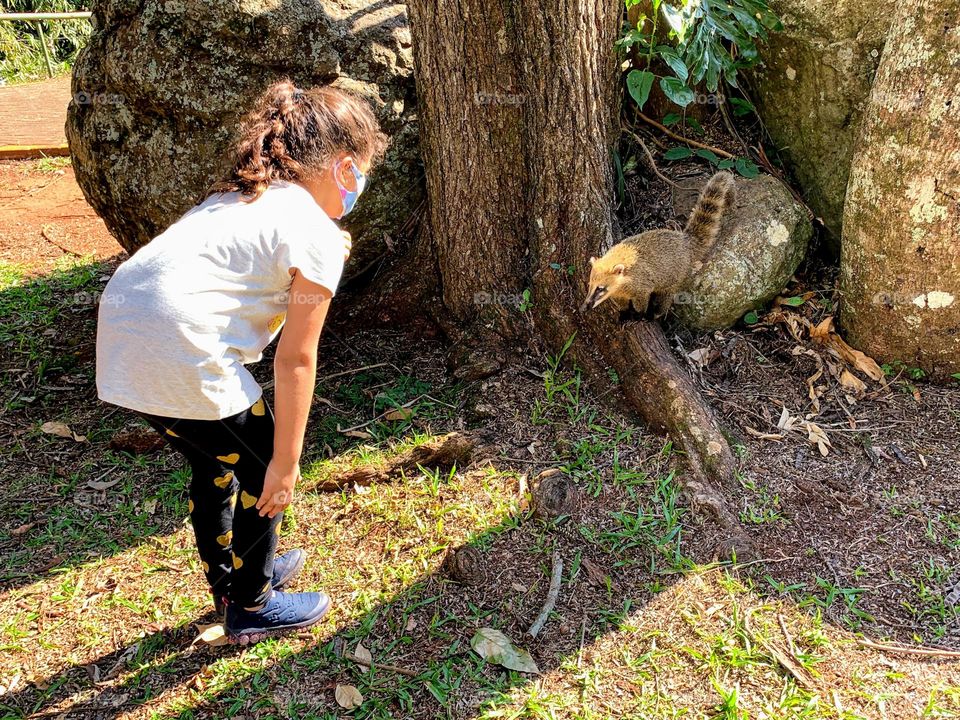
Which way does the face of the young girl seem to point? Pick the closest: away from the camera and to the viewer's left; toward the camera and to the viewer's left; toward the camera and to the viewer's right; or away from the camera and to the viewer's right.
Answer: away from the camera and to the viewer's right

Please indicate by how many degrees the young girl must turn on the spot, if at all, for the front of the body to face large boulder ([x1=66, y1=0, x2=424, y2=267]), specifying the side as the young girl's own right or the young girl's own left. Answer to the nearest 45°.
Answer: approximately 90° to the young girl's own left

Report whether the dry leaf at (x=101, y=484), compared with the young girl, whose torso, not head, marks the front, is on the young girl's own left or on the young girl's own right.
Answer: on the young girl's own left

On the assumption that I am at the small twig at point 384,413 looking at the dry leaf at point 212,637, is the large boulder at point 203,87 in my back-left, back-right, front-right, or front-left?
back-right

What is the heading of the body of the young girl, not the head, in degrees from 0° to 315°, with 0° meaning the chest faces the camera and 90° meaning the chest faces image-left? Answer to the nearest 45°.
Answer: approximately 270°

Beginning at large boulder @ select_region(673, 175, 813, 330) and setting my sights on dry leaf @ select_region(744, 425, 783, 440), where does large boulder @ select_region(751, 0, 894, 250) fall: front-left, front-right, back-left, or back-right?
back-left

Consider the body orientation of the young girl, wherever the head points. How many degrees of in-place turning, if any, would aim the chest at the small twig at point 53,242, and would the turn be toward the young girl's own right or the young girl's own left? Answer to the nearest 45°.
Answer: approximately 90° to the young girl's own left
